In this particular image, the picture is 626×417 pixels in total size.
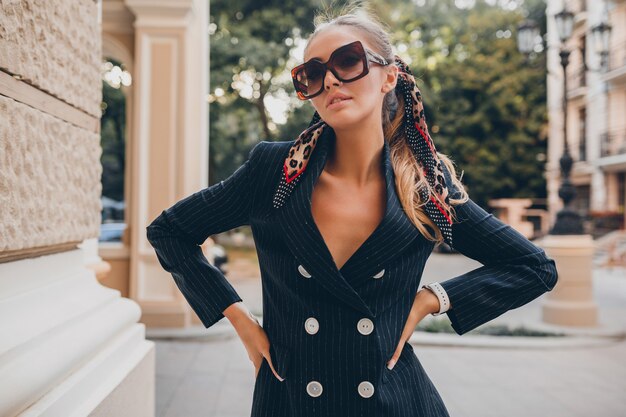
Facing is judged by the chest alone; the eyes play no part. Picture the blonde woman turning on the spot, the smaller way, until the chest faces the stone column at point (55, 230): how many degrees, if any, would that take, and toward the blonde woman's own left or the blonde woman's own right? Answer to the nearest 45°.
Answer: approximately 90° to the blonde woman's own right

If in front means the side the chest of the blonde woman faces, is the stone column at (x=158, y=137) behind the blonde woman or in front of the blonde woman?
behind

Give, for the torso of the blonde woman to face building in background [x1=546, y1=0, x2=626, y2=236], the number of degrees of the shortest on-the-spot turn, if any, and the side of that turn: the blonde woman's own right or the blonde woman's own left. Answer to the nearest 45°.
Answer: approximately 135° to the blonde woman's own left

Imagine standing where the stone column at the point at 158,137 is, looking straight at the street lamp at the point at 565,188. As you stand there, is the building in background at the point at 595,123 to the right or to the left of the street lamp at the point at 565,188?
left

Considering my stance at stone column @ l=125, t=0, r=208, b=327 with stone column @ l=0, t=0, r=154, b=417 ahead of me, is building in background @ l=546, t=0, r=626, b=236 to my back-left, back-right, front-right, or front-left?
back-left

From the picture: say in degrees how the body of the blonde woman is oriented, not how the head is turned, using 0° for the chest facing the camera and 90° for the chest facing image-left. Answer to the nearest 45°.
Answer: approximately 0°

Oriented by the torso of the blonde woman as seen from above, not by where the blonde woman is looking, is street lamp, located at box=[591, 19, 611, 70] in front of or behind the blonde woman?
behind
